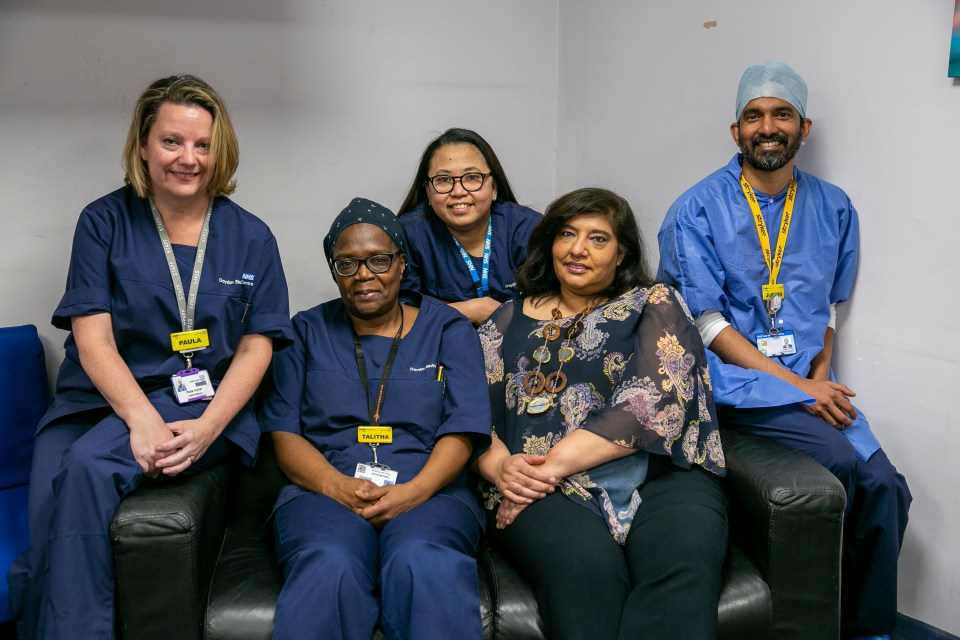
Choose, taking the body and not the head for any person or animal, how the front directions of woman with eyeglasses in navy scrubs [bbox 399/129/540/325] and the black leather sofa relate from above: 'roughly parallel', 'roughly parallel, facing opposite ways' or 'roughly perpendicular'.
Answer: roughly parallel

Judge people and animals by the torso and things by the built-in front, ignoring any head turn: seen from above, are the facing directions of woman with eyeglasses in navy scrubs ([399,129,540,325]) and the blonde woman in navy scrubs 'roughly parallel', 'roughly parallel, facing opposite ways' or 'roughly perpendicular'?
roughly parallel

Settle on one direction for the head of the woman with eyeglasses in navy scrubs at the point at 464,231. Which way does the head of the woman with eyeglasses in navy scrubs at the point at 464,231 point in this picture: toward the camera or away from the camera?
toward the camera

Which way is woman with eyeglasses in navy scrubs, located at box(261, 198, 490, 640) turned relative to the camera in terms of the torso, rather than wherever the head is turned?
toward the camera

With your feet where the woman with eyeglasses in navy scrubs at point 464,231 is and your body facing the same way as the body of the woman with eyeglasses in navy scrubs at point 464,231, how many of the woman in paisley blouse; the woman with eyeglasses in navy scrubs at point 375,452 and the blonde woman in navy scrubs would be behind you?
0

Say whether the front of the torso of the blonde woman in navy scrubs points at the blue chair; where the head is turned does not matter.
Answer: no

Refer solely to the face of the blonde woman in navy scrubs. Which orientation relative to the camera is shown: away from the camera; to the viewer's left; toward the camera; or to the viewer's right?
toward the camera

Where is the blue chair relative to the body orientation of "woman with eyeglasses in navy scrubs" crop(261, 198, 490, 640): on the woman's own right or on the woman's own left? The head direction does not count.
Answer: on the woman's own right

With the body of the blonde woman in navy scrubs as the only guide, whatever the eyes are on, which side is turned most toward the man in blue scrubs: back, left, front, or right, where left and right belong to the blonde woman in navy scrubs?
left

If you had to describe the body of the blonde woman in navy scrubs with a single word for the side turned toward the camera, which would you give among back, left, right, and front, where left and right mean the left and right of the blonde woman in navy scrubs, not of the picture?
front

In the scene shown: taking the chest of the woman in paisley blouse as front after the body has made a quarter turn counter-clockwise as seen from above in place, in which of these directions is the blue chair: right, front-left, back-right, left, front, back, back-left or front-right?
back-right

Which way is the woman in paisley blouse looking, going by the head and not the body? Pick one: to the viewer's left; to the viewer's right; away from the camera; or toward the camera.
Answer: toward the camera

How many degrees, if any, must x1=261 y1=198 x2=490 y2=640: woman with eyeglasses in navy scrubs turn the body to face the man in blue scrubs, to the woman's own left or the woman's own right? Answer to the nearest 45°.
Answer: approximately 90° to the woman's own left

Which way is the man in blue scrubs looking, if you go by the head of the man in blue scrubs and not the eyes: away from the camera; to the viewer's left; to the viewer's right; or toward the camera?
toward the camera
